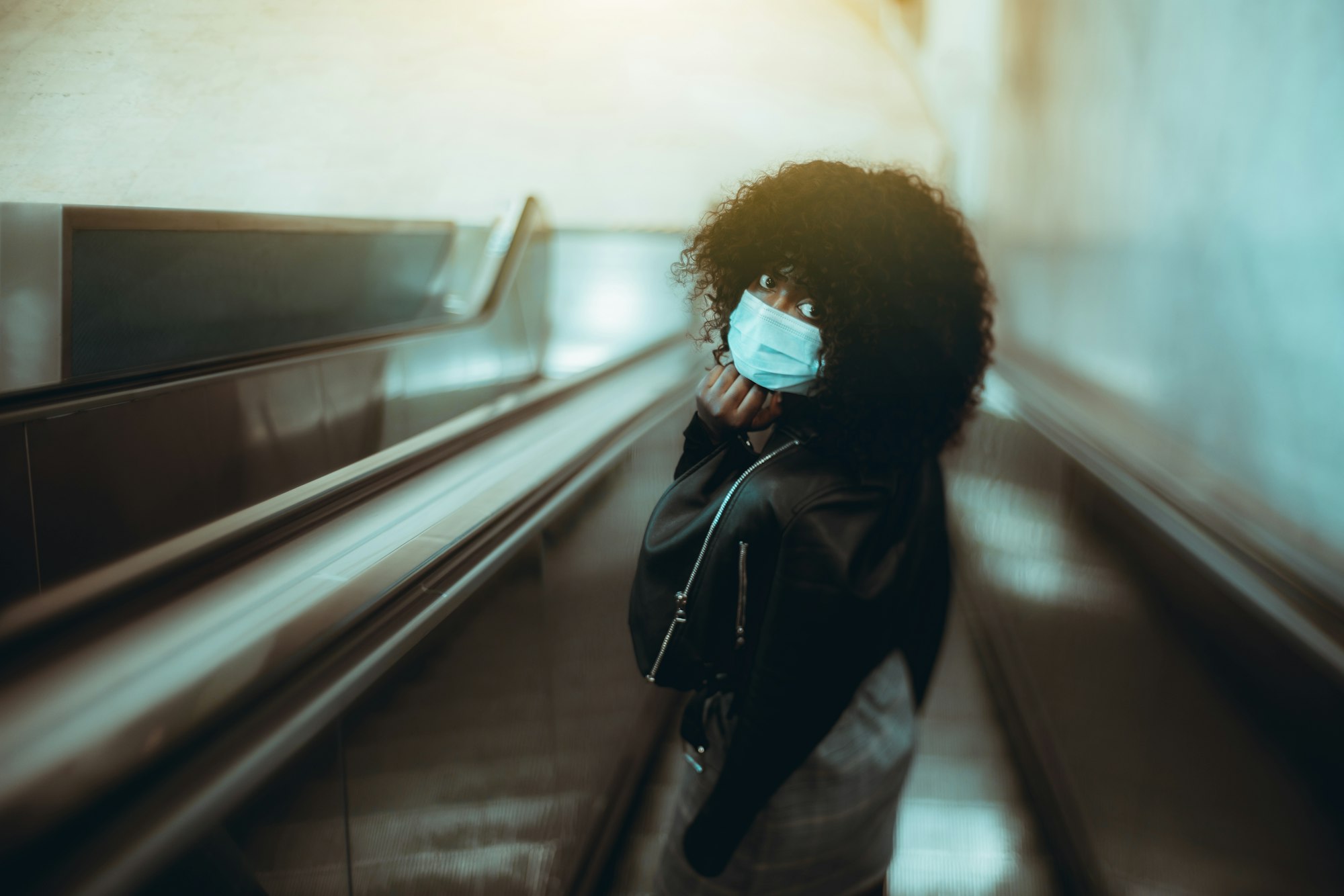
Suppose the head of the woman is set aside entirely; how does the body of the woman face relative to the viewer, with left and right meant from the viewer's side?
facing to the left of the viewer

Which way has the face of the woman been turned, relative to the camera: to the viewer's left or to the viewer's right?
to the viewer's left
